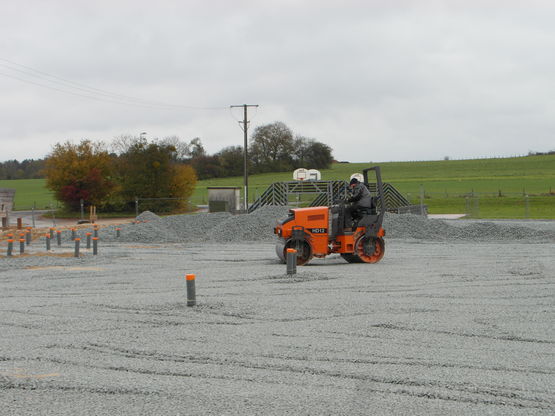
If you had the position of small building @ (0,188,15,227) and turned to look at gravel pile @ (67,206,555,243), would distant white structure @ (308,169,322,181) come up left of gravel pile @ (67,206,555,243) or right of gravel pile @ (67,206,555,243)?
left

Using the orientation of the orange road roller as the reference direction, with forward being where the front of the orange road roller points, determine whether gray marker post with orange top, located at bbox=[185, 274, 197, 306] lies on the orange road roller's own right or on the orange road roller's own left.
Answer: on the orange road roller's own left

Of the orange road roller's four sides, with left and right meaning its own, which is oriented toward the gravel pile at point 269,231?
right

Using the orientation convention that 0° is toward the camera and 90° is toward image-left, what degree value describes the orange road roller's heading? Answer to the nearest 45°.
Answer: approximately 90°

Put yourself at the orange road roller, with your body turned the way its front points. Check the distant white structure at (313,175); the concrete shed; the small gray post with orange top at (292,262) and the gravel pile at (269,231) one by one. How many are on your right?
3

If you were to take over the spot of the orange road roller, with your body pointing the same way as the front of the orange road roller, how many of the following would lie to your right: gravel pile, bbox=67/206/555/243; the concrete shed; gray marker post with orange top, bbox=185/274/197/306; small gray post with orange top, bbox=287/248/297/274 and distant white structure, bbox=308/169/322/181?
3

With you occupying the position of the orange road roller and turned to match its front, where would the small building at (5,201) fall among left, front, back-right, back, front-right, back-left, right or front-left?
front-right

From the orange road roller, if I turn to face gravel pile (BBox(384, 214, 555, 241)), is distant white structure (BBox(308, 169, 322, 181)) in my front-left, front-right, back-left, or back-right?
front-left

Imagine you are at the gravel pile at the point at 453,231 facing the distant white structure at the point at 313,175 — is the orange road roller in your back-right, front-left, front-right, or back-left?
back-left

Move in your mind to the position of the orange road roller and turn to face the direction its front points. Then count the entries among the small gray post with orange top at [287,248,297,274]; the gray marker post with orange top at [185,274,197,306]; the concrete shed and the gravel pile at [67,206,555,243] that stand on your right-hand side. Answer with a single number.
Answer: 2

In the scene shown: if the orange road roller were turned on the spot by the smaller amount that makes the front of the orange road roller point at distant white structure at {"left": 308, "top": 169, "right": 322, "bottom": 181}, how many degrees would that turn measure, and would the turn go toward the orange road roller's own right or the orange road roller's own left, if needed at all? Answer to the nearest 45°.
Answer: approximately 90° to the orange road roller's own right

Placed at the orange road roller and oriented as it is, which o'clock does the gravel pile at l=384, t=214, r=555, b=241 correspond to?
The gravel pile is roughly at 4 o'clock from the orange road roller.
